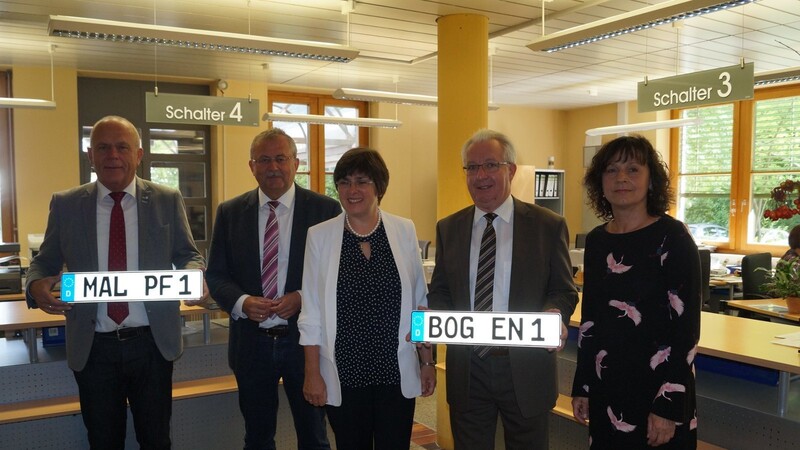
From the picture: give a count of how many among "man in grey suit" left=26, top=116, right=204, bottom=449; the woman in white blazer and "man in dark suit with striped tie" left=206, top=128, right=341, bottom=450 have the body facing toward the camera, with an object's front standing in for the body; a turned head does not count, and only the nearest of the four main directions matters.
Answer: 3

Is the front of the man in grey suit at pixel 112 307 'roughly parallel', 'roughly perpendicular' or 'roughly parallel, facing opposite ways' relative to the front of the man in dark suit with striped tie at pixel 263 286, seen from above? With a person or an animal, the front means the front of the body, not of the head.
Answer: roughly parallel

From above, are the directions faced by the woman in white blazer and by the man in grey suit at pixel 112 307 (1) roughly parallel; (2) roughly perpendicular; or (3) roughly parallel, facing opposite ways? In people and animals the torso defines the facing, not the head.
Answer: roughly parallel

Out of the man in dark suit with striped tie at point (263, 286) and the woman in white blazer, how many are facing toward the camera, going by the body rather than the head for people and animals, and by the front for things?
2

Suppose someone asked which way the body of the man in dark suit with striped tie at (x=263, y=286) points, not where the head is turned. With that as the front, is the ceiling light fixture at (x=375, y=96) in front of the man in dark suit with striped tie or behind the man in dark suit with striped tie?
behind

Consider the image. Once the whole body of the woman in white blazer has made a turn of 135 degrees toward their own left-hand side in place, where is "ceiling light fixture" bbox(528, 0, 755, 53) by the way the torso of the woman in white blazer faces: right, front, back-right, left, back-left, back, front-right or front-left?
front

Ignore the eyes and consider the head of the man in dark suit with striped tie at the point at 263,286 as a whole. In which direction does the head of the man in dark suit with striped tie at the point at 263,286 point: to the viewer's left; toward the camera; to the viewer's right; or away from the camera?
toward the camera

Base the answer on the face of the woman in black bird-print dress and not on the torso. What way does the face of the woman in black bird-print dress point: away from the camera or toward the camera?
toward the camera

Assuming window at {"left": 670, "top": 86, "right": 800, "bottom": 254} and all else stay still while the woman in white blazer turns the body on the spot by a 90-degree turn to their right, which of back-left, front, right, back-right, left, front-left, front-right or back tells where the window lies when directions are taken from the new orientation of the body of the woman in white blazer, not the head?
back-right

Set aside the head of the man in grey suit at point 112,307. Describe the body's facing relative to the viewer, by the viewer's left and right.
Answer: facing the viewer

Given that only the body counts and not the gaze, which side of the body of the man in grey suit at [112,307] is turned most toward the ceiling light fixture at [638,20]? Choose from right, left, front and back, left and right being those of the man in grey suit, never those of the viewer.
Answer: left

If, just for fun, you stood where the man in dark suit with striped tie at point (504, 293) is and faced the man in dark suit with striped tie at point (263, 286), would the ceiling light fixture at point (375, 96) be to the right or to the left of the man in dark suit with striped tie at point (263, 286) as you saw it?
right

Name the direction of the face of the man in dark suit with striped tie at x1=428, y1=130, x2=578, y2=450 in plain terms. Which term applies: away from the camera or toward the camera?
toward the camera

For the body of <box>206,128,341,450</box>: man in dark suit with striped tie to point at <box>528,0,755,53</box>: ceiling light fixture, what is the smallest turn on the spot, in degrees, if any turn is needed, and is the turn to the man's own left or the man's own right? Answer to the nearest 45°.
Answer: approximately 90° to the man's own left

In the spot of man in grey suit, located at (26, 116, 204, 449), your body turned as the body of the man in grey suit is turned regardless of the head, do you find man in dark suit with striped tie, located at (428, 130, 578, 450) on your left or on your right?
on your left

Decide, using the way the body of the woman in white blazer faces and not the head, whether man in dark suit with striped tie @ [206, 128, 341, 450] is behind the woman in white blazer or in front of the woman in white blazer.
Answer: behind

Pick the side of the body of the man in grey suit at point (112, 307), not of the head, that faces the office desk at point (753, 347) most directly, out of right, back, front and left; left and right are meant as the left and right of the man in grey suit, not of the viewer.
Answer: left

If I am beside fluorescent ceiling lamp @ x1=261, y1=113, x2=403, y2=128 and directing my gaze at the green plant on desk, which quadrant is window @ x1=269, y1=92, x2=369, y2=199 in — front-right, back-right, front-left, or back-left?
back-left

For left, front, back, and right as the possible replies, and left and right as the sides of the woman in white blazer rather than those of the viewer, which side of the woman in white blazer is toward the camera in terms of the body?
front
